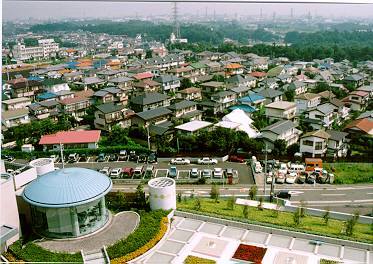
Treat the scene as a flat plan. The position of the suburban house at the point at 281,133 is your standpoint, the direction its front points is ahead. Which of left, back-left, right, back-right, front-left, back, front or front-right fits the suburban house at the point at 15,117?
back-right

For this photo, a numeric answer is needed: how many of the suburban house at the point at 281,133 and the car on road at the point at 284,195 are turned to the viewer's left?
1

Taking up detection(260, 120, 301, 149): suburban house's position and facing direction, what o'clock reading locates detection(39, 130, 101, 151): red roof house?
The red roof house is roughly at 4 o'clock from the suburban house.

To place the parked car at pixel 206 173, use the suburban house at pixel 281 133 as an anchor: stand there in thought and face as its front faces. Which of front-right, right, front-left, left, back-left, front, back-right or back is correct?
right

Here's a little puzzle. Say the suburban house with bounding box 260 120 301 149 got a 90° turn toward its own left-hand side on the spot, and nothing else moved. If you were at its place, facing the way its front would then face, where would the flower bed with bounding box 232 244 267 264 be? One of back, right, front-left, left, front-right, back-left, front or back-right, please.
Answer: back-right

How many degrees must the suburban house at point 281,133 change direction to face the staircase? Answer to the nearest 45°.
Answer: approximately 45° to its right

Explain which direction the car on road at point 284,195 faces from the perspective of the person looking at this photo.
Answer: facing to the left of the viewer

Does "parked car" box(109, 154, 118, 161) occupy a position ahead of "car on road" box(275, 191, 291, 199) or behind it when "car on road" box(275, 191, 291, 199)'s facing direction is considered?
ahead

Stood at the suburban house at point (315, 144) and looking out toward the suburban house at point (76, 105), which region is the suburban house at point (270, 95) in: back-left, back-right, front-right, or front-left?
front-right

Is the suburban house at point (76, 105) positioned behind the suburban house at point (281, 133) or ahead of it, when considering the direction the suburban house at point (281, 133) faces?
behind

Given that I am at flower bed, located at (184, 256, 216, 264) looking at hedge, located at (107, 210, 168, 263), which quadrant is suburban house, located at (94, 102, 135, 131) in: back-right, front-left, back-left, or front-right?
front-right

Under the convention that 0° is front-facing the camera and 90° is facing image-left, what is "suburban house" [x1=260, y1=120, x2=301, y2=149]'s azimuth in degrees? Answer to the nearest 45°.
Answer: approximately 315°

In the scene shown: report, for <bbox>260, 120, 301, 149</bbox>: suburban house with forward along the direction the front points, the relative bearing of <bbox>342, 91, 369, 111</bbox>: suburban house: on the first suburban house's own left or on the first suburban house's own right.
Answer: on the first suburban house's own left
